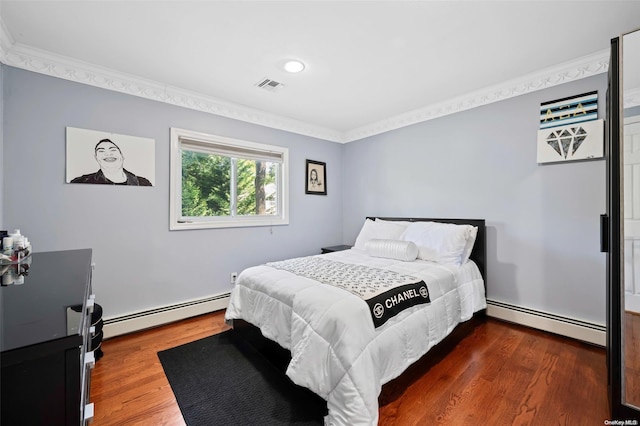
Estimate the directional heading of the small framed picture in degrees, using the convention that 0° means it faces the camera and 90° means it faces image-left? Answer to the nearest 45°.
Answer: approximately 315°

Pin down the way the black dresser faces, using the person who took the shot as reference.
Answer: facing to the right of the viewer

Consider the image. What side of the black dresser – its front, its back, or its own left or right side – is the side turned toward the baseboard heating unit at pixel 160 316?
left

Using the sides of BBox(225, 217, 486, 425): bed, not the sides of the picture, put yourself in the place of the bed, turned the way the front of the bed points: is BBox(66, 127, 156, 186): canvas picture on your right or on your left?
on your right

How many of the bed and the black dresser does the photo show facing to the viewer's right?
1

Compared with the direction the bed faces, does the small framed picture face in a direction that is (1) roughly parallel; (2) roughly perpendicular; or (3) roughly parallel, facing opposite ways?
roughly perpendicular

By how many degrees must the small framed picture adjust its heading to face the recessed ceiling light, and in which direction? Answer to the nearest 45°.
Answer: approximately 45° to its right

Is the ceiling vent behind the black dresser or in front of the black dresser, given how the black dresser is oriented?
in front

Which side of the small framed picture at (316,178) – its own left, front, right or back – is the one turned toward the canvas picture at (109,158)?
right

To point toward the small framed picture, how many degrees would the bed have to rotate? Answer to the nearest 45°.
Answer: approximately 135° to its right

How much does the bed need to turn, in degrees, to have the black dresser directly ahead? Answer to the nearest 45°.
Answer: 0° — it already faces it

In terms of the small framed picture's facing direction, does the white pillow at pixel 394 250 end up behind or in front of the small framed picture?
in front
